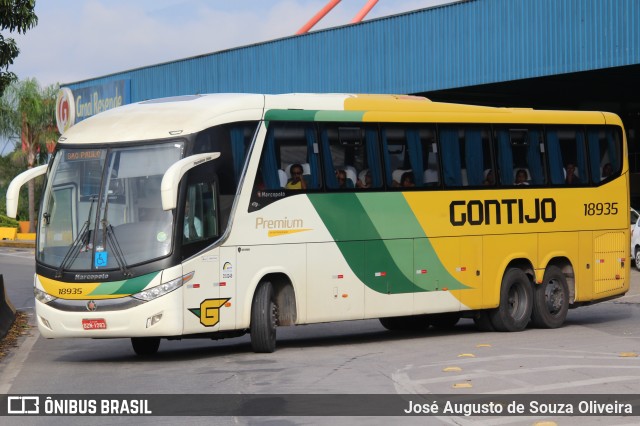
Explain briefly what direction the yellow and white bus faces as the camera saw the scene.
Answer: facing the viewer and to the left of the viewer

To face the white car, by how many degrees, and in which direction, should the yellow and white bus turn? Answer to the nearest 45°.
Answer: approximately 180°
